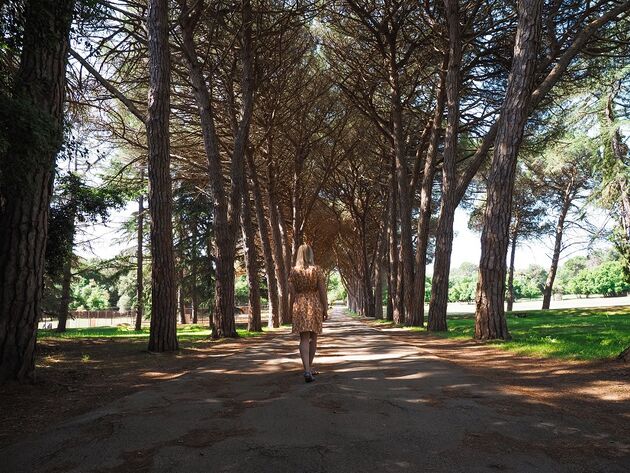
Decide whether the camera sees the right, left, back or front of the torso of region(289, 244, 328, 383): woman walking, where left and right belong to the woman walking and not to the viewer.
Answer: back
